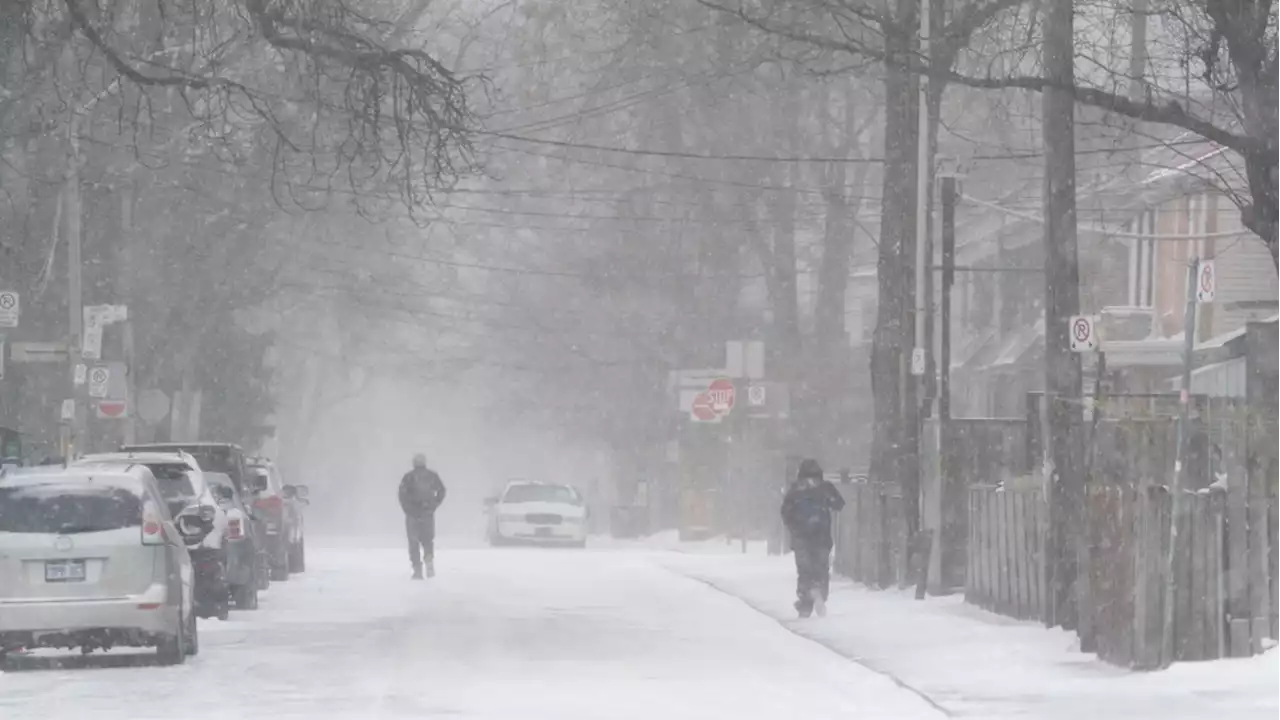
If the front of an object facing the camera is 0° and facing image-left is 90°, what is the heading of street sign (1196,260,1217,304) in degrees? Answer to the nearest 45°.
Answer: approximately 0°

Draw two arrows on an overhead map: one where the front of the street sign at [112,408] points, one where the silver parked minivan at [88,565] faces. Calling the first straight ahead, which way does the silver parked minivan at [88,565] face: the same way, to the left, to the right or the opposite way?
the opposite way

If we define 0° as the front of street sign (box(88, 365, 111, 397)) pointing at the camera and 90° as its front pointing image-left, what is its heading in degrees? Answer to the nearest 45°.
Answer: approximately 0°

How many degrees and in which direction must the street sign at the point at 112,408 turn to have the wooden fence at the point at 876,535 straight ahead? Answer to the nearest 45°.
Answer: approximately 45° to its left

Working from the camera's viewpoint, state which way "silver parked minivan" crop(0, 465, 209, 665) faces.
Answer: facing away from the viewer

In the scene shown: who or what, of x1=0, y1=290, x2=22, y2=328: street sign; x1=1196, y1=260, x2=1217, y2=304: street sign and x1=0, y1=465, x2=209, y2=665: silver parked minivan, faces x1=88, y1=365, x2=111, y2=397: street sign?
the silver parked minivan
